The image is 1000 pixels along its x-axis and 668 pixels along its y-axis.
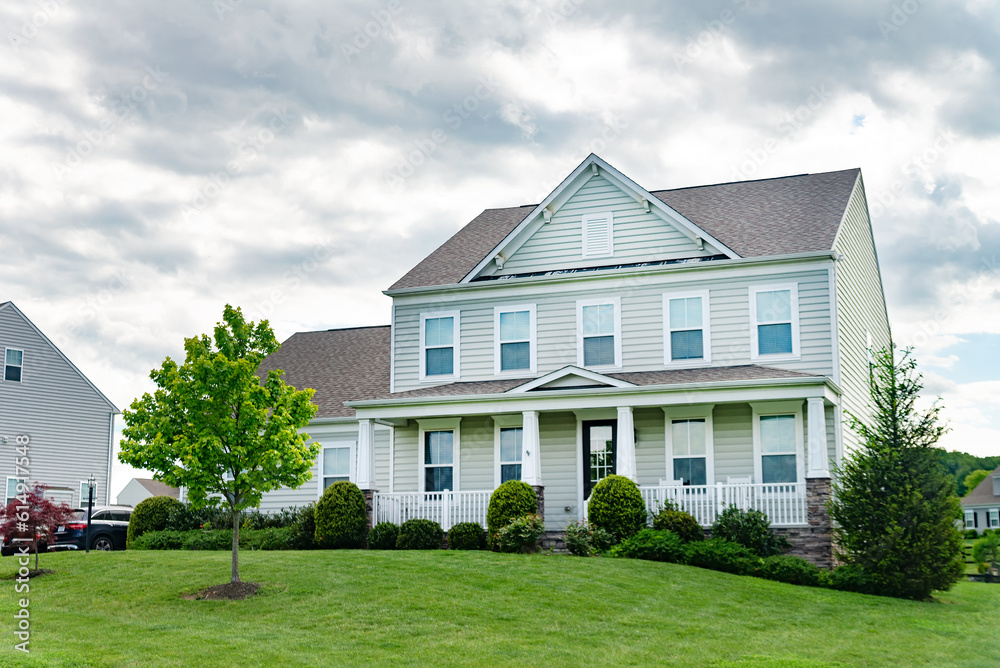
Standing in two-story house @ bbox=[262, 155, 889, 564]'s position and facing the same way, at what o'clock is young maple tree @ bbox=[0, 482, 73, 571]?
The young maple tree is roughly at 2 o'clock from the two-story house.

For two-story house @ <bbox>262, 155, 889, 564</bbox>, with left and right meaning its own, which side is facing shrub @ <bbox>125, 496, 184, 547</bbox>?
right

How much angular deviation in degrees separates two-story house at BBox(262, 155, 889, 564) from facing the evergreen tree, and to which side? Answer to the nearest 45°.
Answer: approximately 45° to its left

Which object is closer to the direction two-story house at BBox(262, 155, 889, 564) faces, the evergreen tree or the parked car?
the evergreen tree

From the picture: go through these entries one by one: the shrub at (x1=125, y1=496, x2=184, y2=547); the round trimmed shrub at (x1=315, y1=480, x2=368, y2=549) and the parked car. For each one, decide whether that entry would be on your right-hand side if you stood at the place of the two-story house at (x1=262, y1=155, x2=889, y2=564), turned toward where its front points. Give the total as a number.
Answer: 3

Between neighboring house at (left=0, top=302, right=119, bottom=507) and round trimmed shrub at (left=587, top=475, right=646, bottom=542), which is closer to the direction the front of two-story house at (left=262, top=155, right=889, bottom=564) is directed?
the round trimmed shrub

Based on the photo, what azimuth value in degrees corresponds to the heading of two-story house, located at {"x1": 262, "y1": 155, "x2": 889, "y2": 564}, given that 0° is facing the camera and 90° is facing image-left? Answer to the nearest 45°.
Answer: approximately 0°

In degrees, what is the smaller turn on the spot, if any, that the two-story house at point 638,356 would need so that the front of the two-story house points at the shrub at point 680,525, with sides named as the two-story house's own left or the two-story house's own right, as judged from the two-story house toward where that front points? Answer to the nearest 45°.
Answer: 0° — it already faces it

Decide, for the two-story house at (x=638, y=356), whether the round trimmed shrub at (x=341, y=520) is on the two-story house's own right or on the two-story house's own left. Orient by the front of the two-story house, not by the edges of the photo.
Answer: on the two-story house's own right

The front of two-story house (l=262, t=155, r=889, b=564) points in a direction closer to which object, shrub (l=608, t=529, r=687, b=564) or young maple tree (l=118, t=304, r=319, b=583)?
the shrub
